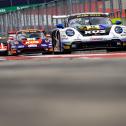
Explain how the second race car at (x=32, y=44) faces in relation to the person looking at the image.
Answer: facing the viewer

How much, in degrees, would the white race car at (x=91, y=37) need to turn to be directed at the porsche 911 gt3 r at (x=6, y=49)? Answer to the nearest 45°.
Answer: approximately 135° to its right

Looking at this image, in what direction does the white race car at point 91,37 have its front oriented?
toward the camera

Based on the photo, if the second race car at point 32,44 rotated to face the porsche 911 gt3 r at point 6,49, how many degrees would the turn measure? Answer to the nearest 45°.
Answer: approximately 135° to its right

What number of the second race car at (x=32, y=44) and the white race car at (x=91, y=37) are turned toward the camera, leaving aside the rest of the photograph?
2
